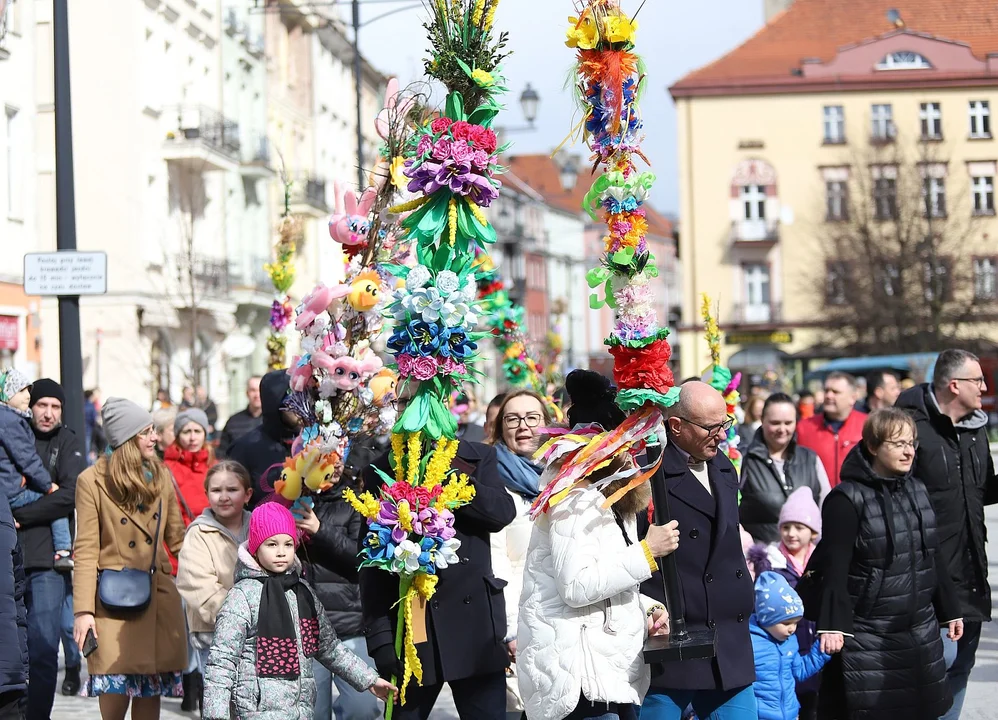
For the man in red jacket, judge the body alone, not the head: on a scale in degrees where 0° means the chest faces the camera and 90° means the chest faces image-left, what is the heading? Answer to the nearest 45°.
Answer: approximately 0°

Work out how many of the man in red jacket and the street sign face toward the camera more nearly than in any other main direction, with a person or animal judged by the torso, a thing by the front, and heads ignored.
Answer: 2

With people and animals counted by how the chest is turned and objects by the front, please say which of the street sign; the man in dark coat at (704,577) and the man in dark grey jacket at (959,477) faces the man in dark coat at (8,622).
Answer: the street sign

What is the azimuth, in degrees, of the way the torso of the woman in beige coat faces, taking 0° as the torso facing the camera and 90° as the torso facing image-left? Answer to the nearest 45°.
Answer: approximately 315°

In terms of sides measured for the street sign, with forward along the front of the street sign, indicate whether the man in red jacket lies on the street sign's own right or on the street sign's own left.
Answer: on the street sign's own left

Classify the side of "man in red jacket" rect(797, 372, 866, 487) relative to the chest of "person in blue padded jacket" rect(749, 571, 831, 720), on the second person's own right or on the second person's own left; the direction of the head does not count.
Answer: on the second person's own left

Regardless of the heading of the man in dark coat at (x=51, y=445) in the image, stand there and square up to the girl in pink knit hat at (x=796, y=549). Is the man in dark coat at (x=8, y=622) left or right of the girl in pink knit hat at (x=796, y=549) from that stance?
right
